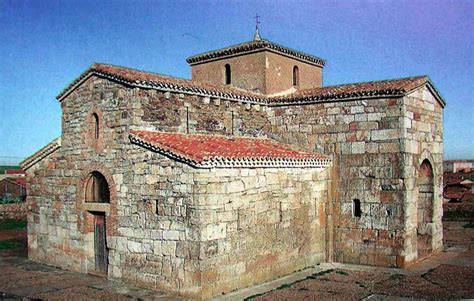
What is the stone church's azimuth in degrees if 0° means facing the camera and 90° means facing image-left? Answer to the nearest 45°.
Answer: approximately 45°

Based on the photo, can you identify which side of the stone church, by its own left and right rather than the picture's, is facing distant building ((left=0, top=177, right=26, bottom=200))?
right
